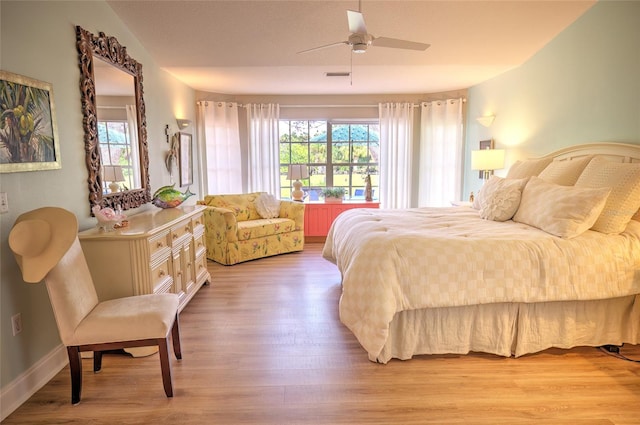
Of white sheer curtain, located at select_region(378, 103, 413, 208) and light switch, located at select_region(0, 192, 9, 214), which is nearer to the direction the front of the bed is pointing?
the light switch

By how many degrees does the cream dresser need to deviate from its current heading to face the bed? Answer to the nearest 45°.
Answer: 0° — it already faces it

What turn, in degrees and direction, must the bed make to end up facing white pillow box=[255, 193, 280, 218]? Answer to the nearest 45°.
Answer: approximately 90° to its right

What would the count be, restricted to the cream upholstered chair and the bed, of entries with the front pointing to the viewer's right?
1

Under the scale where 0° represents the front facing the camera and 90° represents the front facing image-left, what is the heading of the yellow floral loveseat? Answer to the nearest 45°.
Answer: approximately 315°

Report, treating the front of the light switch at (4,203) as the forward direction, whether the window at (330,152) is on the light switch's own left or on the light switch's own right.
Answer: on the light switch's own left

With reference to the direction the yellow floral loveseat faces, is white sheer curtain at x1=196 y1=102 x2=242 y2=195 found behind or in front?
behind

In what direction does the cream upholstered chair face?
to the viewer's right

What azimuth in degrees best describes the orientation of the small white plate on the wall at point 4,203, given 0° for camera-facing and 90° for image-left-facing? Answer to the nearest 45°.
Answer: approximately 315°
